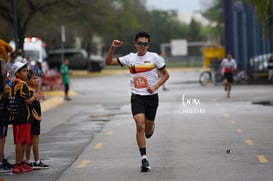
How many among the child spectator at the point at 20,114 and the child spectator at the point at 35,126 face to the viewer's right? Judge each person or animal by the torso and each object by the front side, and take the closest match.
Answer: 2

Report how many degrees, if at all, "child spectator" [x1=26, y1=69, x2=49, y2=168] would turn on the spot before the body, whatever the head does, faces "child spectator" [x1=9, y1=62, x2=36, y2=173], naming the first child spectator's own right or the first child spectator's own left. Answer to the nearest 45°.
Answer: approximately 135° to the first child spectator's own right

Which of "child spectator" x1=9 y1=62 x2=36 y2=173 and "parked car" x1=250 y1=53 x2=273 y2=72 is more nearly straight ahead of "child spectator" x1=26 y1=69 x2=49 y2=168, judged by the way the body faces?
the parked car

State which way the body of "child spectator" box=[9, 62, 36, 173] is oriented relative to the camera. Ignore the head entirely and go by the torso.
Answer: to the viewer's right

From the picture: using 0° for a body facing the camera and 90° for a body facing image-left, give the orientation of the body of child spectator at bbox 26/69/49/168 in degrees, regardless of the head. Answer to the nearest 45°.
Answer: approximately 270°

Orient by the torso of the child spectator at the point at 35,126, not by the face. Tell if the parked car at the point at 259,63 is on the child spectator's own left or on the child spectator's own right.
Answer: on the child spectator's own left

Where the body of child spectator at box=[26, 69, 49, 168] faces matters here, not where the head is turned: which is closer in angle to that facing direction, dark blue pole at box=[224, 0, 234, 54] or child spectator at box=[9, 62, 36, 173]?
the dark blue pole

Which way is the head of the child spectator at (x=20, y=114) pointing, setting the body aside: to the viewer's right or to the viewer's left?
to the viewer's right

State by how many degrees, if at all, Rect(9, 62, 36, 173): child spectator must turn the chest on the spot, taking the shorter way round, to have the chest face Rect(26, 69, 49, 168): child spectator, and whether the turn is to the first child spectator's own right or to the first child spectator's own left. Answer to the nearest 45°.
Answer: approximately 45° to the first child spectator's own left
